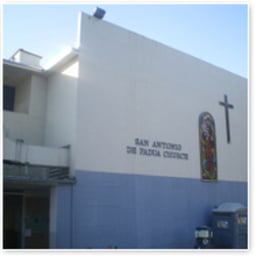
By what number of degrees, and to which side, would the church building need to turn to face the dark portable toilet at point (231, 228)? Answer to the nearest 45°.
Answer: approximately 45° to its left
